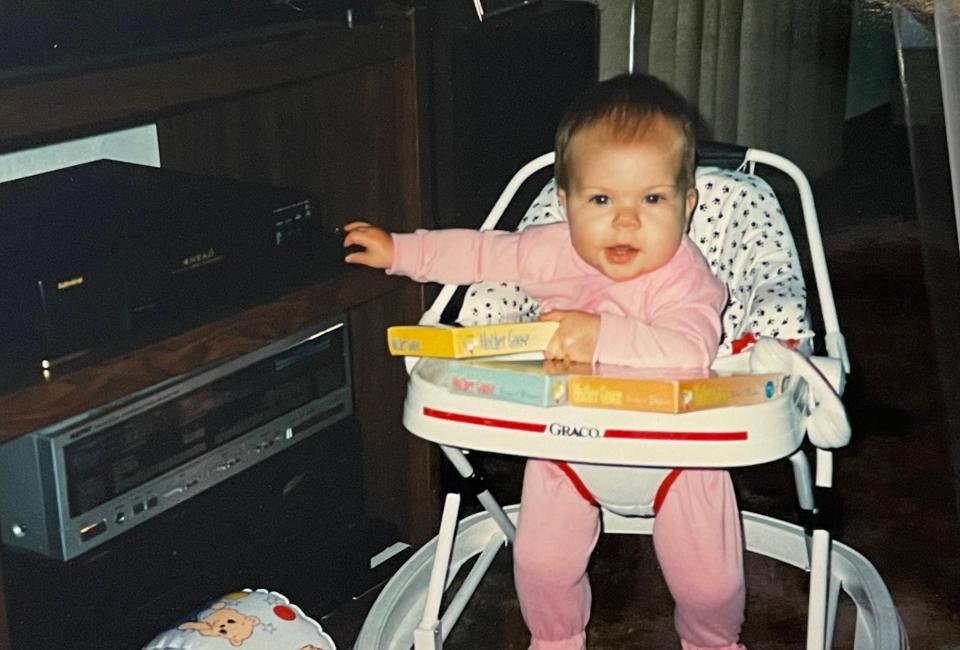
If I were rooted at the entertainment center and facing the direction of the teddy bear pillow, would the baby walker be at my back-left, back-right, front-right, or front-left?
front-left

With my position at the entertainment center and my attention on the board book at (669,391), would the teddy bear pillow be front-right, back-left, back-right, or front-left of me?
front-right

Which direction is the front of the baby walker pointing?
toward the camera

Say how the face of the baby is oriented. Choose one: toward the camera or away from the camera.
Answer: toward the camera

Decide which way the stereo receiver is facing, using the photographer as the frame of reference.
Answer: facing the viewer and to the right of the viewer

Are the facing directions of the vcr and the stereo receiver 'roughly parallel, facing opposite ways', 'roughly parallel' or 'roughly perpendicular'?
roughly parallel

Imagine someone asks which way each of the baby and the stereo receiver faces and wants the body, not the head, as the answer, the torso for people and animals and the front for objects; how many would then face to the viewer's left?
0

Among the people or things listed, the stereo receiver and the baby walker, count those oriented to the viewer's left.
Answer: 0

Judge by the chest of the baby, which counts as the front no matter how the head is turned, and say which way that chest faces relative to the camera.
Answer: toward the camera

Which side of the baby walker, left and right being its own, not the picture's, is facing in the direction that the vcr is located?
right

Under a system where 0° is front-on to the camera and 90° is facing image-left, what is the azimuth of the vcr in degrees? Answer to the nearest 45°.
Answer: approximately 315°
